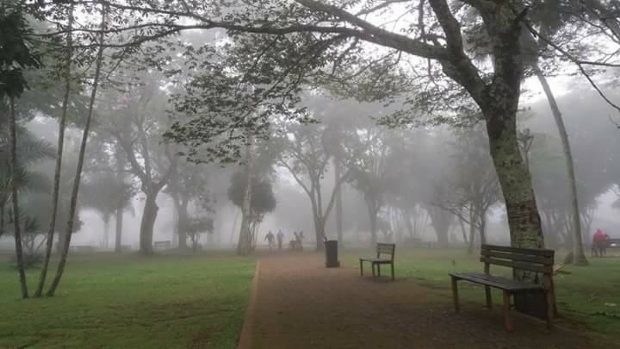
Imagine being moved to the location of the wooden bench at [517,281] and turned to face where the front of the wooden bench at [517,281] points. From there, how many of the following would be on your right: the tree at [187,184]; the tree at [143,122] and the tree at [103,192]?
3

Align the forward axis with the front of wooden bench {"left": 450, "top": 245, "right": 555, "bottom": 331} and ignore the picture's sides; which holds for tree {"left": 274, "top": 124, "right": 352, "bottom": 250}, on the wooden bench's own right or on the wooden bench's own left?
on the wooden bench's own right

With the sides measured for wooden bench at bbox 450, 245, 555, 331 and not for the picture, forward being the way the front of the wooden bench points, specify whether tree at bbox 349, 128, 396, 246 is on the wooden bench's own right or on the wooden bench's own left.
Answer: on the wooden bench's own right

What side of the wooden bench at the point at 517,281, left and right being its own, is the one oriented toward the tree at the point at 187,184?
right

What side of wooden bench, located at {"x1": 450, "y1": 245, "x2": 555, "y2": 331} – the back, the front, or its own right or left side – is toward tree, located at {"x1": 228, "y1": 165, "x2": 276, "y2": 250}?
right

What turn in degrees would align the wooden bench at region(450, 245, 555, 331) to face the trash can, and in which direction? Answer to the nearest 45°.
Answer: approximately 90° to its right

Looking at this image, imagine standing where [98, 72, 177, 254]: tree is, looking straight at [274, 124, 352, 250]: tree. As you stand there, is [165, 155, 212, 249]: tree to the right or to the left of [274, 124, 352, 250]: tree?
left

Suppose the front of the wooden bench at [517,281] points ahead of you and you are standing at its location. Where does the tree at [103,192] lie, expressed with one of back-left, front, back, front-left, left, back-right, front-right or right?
right

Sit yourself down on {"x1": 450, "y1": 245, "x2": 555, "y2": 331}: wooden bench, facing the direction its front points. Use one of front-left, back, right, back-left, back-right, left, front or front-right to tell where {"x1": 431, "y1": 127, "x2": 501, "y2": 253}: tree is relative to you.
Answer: back-right

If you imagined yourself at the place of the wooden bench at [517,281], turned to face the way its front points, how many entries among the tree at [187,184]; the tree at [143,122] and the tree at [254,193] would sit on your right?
3

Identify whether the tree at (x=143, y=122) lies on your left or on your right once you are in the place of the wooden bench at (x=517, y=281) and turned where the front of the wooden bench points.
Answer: on your right

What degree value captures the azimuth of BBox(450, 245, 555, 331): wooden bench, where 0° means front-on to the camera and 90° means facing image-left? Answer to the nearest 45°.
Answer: approximately 45°

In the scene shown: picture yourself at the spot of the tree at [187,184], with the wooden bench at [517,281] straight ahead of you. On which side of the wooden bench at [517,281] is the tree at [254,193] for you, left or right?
left
